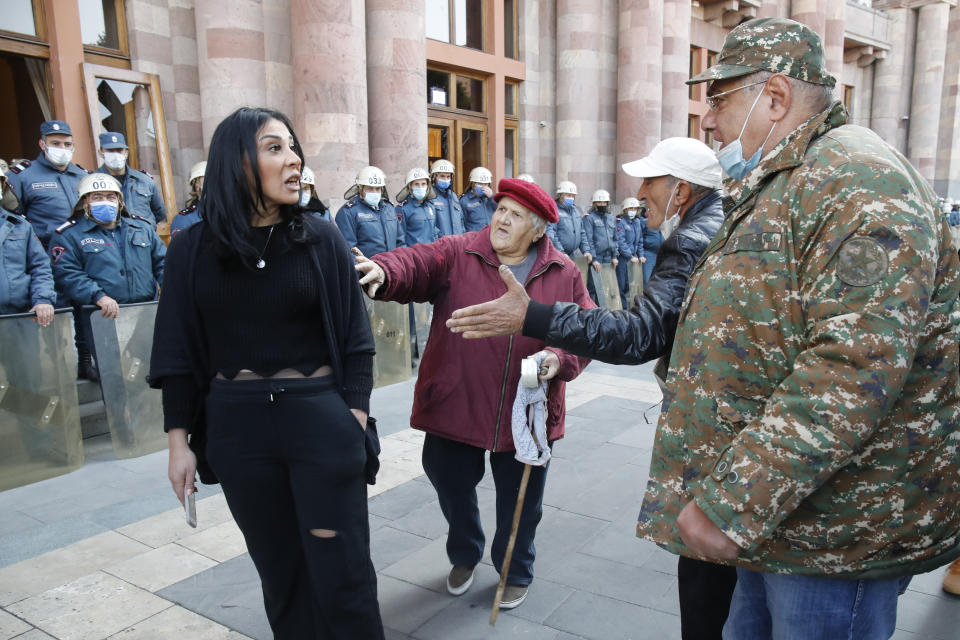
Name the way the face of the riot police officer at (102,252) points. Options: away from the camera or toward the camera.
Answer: toward the camera

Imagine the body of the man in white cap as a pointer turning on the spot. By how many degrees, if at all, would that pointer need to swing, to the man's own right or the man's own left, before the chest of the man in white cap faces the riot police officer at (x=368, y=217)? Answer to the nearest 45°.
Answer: approximately 45° to the man's own right

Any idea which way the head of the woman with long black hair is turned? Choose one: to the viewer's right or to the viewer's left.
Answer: to the viewer's right

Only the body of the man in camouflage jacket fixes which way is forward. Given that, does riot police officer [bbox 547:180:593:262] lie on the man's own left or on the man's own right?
on the man's own right

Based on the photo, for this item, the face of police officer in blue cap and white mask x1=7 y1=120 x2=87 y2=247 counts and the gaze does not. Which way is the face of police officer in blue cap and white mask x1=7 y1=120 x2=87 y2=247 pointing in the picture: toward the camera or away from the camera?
toward the camera

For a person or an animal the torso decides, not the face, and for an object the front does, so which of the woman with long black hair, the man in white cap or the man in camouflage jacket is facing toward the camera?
the woman with long black hair

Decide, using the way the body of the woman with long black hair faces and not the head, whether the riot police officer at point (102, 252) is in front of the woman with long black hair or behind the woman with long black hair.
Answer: behind

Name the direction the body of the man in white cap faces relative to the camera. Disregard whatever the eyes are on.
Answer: to the viewer's left

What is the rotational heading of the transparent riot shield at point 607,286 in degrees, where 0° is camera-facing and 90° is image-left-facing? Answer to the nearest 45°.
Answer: approximately 45°

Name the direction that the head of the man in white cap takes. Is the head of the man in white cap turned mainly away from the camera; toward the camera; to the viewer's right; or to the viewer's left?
to the viewer's left

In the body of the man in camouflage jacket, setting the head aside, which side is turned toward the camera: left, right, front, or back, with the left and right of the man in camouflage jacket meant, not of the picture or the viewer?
left

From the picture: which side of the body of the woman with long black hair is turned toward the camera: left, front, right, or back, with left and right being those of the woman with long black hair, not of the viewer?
front

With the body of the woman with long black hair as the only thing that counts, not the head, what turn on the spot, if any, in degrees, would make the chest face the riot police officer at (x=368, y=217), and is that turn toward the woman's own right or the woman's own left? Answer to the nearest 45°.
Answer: approximately 180°

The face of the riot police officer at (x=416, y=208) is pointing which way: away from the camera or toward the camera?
toward the camera

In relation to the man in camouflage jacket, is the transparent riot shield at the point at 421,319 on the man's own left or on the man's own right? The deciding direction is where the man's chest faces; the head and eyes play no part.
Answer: on the man's own right

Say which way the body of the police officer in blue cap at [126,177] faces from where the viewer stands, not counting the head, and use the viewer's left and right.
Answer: facing the viewer
